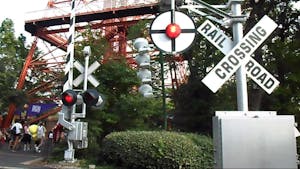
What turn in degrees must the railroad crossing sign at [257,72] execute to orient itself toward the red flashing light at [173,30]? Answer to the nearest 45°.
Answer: approximately 90° to its right
